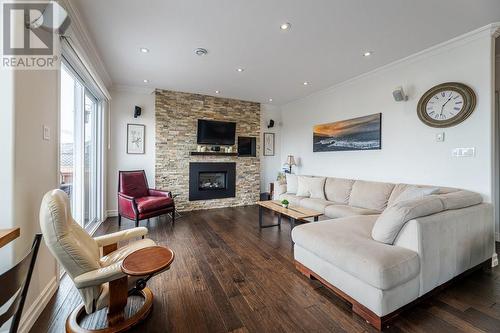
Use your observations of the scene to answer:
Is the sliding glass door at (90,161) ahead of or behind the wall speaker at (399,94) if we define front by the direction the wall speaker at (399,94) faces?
ahead

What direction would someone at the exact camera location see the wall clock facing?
facing the viewer and to the left of the viewer

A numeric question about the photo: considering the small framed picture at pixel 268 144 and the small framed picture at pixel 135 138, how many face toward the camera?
2

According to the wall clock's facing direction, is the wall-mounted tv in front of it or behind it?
in front

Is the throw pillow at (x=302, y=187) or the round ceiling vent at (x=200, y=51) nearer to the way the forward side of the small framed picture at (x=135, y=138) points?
the round ceiling vent

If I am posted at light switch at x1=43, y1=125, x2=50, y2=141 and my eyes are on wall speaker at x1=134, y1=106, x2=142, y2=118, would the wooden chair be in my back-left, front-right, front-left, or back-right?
back-right

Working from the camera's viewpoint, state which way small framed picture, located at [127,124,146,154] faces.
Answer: facing the viewer

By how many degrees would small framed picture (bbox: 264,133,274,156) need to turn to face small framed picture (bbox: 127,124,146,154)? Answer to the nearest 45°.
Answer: approximately 45° to its right

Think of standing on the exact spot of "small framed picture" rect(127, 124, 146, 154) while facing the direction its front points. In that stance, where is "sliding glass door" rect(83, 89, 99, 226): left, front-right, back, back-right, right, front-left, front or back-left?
front-right
